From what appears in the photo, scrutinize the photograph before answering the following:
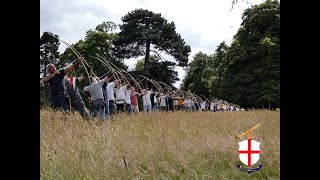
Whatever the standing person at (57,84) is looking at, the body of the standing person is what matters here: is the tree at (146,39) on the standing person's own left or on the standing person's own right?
on the standing person's own left
